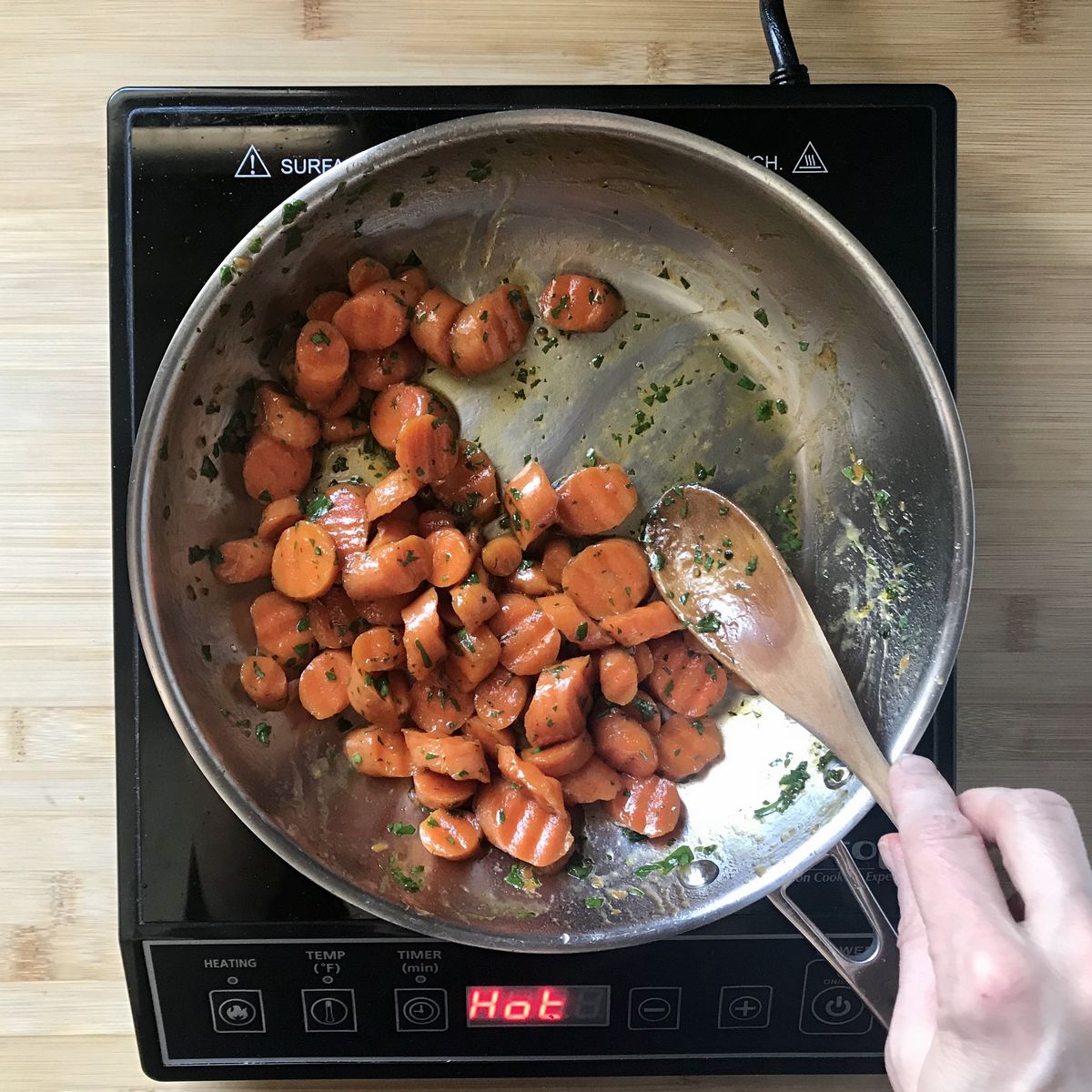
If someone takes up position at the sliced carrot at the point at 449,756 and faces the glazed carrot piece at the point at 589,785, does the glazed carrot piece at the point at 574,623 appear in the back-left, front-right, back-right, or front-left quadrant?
front-left

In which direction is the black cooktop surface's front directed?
toward the camera
